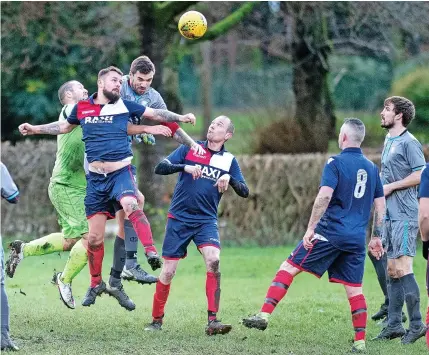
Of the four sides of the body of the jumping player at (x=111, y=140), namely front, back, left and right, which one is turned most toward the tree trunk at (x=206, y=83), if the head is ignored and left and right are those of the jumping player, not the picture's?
back

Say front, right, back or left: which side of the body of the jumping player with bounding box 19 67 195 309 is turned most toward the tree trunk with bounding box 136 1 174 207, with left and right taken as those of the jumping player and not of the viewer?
back

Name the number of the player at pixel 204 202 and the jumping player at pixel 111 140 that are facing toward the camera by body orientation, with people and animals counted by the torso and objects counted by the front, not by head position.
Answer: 2

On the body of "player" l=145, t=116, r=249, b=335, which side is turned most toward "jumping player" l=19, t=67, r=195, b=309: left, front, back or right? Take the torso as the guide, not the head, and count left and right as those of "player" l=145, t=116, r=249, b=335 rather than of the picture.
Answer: right

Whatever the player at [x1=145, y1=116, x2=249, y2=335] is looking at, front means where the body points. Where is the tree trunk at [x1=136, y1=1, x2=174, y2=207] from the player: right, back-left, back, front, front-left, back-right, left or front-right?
back

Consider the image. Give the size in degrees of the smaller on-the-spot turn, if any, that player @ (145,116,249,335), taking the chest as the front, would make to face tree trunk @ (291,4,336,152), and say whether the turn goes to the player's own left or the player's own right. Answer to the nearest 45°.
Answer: approximately 180°

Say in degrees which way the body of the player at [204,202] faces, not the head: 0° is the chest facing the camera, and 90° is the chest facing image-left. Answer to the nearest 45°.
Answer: approximately 0°

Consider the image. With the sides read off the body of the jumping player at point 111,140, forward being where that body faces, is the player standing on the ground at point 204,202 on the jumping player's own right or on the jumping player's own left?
on the jumping player's own left

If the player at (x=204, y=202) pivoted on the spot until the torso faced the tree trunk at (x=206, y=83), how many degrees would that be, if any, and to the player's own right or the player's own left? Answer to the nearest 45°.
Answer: approximately 180°

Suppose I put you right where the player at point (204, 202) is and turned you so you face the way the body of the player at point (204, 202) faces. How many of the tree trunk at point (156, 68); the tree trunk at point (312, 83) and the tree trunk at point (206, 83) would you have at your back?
3
